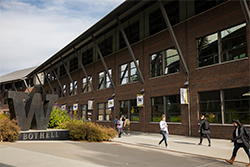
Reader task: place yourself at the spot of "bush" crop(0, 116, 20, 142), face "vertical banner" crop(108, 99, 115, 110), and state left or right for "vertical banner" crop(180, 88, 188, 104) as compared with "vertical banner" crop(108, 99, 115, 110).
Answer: right

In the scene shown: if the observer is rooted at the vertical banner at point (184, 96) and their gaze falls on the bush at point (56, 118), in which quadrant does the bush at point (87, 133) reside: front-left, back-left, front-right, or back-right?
front-left

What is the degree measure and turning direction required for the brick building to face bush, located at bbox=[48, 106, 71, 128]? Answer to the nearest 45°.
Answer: approximately 45° to its right

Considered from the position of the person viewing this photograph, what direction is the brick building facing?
facing the viewer and to the left of the viewer

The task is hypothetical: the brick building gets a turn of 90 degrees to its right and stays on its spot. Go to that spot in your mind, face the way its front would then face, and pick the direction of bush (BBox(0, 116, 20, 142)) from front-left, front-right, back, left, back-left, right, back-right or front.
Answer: left

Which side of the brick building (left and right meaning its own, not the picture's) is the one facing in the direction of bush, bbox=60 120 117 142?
front
